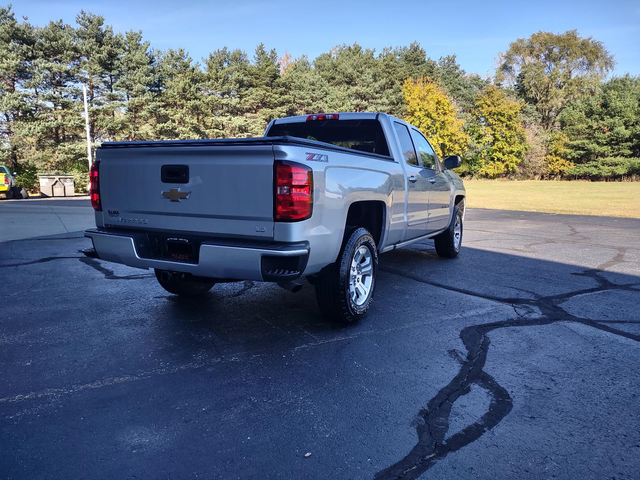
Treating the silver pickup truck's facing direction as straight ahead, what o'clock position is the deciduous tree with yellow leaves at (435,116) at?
The deciduous tree with yellow leaves is roughly at 11 o'clock from the silver pickup truck.

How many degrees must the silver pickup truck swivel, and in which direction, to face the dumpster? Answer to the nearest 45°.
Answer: approximately 90° to its left

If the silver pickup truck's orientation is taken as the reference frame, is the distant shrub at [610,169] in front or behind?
in front

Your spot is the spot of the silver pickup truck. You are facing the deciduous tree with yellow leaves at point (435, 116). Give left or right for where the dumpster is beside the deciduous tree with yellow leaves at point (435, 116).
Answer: left

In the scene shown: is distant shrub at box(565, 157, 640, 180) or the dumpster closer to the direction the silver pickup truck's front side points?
the distant shrub

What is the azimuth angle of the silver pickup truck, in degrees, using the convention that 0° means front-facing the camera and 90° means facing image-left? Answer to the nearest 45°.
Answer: approximately 225°
